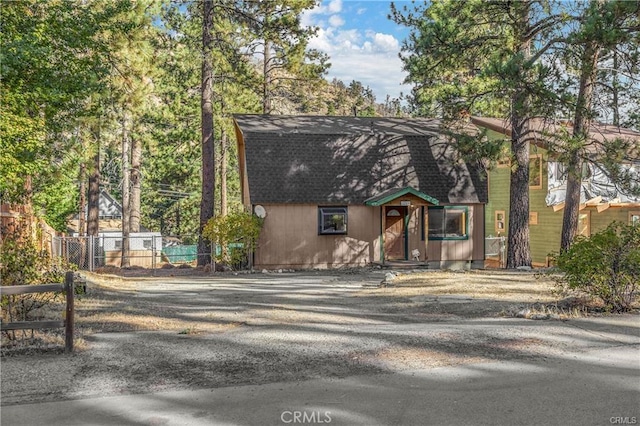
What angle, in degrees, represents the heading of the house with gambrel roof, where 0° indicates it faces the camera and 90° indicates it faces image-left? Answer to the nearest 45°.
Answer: approximately 0°

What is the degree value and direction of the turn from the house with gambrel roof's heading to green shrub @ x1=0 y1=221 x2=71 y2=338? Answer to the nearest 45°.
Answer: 0° — it already faces it

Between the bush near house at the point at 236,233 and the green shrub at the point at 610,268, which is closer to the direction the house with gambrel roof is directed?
the green shrub

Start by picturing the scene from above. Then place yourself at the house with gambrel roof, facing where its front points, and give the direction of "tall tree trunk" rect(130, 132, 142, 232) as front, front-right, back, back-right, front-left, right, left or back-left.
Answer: back-right

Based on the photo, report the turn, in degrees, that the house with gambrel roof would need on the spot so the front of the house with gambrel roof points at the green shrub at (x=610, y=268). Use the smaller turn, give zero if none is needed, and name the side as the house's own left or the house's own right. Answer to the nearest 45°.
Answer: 0° — it already faces it

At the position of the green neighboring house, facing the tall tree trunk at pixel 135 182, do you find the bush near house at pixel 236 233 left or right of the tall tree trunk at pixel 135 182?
left

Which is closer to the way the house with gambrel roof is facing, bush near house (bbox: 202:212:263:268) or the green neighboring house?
the bush near house

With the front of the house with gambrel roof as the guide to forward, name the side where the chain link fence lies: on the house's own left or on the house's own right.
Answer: on the house's own right

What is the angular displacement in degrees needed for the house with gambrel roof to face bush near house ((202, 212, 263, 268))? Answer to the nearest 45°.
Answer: approximately 45° to its right

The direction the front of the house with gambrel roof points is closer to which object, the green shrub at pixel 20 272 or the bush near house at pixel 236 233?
the green shrub
